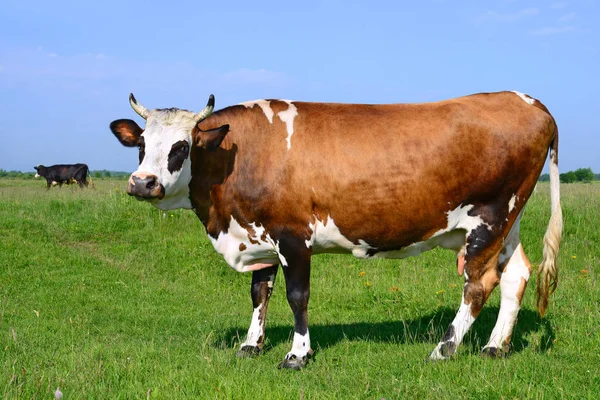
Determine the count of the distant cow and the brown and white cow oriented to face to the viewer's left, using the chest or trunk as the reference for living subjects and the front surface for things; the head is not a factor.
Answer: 2

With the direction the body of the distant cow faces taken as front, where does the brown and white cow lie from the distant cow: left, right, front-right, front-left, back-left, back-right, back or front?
left

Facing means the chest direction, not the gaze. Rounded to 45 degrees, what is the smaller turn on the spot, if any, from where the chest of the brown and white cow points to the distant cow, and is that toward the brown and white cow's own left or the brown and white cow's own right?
approximately 45° to the brown and white cow's own right

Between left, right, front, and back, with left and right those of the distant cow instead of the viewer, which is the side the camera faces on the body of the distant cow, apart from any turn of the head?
left

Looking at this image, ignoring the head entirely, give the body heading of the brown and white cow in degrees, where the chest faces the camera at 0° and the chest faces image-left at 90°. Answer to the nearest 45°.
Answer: approximately 90°
